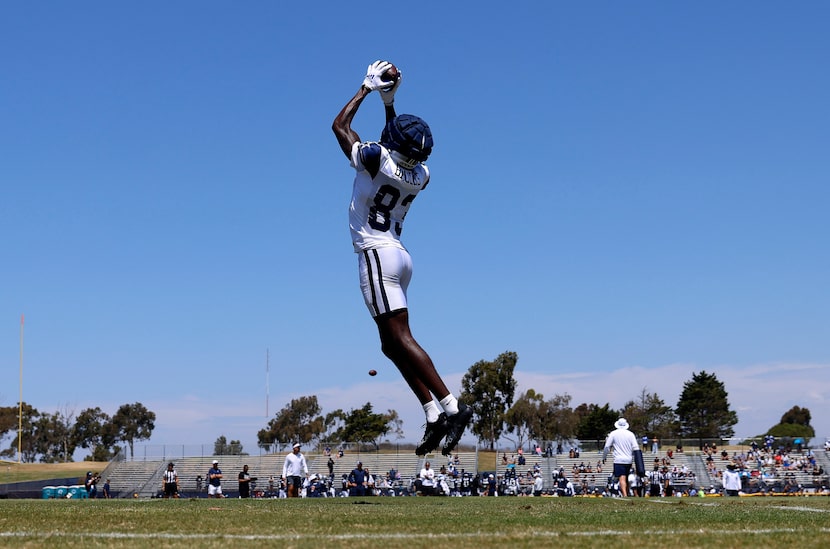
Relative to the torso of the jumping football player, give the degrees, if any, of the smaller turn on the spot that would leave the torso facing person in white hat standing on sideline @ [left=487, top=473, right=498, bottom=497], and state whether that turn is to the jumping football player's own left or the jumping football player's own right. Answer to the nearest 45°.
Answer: approximately 45° to the jumping football player's own right

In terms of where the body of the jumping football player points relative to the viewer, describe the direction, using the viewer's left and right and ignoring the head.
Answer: facing away from the viewer and to the left of the viewer

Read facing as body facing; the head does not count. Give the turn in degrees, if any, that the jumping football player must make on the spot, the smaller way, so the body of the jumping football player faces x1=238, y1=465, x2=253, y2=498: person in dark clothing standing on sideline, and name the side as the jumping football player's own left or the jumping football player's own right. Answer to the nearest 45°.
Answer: approximately 45° to the jumping football player's own right

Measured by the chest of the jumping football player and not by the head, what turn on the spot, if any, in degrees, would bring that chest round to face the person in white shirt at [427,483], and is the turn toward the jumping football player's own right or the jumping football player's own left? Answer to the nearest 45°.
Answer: approximately 45° to the jumping football player's own right

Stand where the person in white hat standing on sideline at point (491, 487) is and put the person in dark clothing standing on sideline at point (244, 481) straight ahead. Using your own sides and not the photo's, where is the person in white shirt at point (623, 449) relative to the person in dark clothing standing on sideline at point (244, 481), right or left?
left

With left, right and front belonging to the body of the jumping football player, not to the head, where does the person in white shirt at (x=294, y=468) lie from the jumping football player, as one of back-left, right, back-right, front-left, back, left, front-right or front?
front-right

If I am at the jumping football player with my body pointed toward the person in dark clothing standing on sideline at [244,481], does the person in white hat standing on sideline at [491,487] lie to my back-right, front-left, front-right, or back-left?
front-right

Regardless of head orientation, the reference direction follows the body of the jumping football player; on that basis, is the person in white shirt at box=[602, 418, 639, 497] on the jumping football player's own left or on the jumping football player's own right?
on the jumping football player's own right
